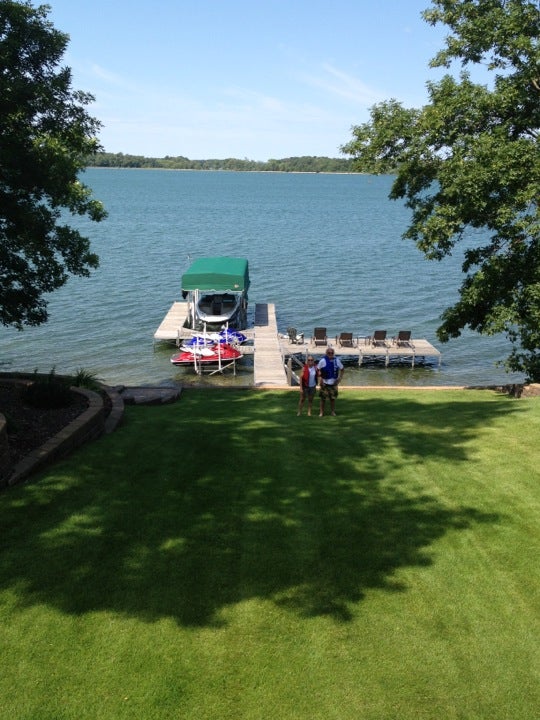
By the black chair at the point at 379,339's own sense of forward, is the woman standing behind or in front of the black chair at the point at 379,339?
behind

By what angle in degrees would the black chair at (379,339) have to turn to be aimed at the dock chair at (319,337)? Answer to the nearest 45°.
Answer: approximately 90° to its left

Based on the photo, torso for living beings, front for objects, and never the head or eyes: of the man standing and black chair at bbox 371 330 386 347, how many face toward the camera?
1

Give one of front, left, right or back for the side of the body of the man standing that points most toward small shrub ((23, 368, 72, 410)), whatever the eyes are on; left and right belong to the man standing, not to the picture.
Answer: right

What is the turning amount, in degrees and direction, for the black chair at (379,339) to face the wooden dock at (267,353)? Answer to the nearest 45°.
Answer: approximately 135° to its left

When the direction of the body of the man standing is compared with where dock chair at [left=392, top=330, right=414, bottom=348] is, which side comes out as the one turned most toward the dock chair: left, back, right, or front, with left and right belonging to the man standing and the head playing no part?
back

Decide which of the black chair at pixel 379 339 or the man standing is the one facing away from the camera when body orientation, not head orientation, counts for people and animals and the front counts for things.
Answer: the black chair

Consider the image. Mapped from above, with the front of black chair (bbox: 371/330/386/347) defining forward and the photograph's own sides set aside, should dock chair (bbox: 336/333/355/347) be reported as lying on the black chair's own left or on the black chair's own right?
on the black chair's own left

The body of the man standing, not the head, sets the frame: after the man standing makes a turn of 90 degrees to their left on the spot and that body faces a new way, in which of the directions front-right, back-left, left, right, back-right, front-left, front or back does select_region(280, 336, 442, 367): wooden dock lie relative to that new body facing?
left

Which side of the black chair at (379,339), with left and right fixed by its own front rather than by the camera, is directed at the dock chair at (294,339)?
left

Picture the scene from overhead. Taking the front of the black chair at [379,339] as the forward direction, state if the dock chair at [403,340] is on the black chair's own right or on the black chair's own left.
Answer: on the black chair's own right

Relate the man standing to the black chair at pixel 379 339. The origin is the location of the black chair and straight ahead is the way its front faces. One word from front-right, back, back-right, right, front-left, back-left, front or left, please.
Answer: back

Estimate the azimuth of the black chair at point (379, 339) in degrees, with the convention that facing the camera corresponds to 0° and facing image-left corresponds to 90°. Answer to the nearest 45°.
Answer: approximately 180°

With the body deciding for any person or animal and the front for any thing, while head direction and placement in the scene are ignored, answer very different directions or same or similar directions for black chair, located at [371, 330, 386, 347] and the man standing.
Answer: very different directions
